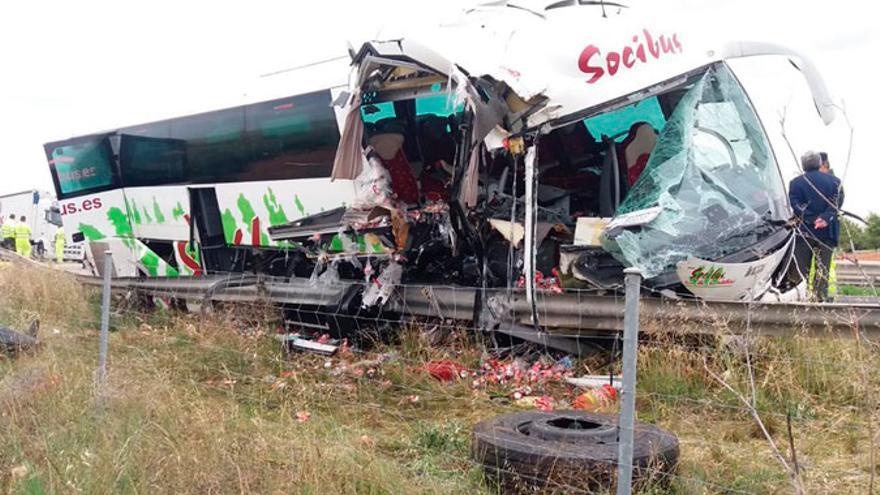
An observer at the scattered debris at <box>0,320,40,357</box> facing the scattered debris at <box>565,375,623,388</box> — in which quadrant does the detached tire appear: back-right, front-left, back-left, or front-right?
front-right

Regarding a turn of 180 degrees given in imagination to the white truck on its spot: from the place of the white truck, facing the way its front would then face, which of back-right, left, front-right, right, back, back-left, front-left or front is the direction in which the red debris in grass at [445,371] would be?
back-left

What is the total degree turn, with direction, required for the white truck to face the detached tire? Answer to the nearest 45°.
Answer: approximately 45° to its right

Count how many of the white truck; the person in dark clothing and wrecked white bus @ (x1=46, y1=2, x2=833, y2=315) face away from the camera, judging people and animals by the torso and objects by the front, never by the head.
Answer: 1

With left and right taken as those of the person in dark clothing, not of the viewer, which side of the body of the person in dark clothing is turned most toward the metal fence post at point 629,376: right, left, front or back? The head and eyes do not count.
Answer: back

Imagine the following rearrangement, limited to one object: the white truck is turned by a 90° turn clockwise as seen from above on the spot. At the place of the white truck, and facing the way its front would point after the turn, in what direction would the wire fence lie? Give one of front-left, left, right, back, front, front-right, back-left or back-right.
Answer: front-left

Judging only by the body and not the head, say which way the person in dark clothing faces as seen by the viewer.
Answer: away from the camera

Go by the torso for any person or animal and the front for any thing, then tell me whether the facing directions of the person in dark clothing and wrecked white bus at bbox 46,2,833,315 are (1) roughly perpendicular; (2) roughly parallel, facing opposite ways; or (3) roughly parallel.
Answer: roughly perpendicular

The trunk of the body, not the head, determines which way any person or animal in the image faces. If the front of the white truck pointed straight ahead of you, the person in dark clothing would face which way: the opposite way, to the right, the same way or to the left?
to the left

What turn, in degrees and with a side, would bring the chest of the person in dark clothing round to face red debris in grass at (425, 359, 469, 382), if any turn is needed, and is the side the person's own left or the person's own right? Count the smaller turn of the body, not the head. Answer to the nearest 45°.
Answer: approximately 135° to the person's own left

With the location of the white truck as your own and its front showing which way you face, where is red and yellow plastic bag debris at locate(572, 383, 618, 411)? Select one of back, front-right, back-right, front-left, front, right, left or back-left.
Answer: front-right

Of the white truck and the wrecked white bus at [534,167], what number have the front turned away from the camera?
0

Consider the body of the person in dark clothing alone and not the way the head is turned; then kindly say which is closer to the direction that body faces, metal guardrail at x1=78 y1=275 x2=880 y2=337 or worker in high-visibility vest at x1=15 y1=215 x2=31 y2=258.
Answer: the worker in high-visibility vest

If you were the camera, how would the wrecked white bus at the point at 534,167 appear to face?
facing the viewer and to the right of the viewer

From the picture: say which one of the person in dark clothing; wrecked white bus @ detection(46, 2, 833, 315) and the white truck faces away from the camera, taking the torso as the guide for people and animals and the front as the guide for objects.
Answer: the person in dark clothing
